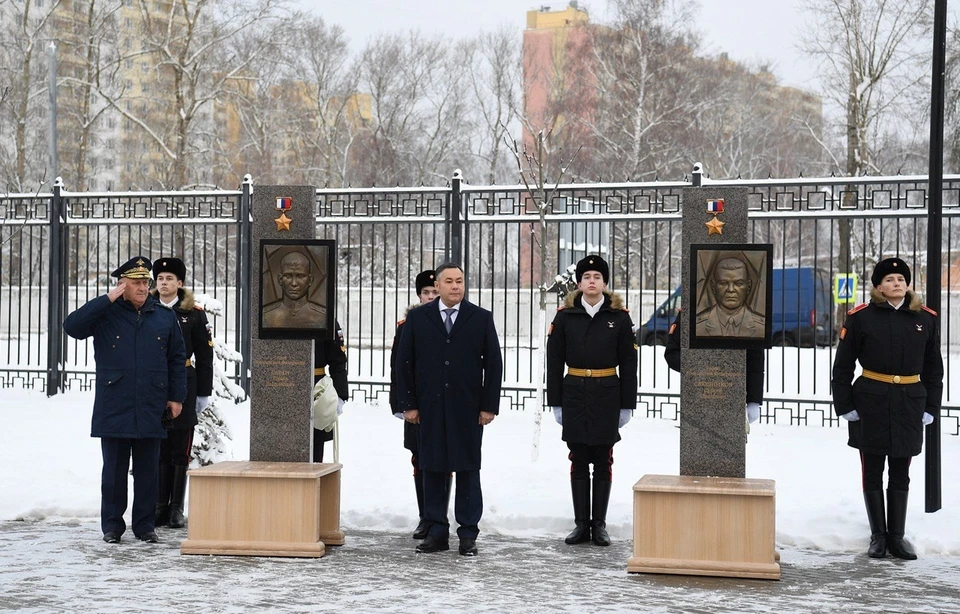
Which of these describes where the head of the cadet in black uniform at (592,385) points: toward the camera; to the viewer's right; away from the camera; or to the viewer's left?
toward the camera

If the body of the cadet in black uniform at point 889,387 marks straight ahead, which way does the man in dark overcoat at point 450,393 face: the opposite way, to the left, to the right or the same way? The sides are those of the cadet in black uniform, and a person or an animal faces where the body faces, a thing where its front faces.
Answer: the same way

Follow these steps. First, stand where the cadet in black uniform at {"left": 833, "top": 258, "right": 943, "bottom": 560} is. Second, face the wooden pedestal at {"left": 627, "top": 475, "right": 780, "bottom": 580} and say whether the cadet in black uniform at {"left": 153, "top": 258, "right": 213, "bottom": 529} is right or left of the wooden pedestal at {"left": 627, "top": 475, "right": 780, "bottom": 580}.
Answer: right

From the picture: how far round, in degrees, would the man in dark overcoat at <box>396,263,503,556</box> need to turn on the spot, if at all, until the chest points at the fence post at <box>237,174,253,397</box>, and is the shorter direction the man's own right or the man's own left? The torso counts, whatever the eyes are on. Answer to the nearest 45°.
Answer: approximately 180°

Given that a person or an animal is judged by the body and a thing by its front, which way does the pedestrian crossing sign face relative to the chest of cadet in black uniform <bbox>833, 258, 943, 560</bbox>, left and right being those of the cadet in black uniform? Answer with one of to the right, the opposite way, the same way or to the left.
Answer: the same way

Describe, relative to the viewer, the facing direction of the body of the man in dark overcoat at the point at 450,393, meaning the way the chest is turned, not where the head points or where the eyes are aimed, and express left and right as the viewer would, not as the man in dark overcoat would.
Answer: facing the viewer

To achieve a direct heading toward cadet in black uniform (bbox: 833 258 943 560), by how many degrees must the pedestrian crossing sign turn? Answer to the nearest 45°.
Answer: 0° — it already faces them

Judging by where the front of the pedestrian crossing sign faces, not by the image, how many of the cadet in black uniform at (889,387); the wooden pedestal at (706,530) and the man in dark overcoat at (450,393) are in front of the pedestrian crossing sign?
3

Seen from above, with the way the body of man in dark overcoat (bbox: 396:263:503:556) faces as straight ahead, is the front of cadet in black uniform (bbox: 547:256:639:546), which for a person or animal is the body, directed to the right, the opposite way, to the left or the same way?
the same way

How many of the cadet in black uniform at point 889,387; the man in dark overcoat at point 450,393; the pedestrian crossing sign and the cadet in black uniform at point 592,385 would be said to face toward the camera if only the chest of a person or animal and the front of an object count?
4

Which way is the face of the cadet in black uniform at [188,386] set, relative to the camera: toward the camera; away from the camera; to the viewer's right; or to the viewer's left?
toward the camera

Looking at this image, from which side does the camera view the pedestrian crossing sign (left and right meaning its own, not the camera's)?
front

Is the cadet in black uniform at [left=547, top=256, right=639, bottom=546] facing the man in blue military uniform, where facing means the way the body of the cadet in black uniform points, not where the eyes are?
no

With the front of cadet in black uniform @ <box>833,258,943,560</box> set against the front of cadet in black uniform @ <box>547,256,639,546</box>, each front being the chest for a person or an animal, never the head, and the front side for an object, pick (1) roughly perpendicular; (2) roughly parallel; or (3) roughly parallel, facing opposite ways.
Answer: roughly parallel

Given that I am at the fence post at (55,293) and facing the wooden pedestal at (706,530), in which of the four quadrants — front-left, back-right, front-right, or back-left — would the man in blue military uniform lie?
front-right

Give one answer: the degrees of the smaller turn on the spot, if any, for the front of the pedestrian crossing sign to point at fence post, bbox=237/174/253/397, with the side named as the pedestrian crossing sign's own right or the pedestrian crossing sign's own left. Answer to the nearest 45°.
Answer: approximately 45° to the pedestrian crossing sign's own right

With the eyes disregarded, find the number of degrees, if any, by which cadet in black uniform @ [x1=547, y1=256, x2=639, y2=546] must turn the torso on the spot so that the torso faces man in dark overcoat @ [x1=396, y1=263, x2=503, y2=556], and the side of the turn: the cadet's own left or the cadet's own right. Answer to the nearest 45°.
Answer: approximately 90° to the cadet's own right

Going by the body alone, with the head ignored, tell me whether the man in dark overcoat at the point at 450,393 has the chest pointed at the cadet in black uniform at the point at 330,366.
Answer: no

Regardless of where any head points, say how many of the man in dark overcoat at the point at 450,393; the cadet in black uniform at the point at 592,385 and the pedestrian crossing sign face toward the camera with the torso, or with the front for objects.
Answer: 3
